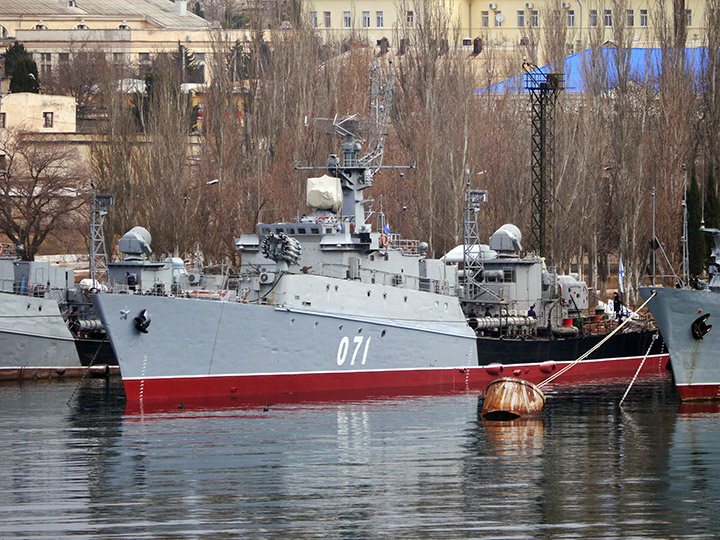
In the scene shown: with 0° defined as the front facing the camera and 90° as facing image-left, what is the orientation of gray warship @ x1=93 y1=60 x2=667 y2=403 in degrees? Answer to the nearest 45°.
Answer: approximately 45°

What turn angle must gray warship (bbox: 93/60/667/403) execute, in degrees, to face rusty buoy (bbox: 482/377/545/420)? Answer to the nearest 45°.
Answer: approximately 90° to its left

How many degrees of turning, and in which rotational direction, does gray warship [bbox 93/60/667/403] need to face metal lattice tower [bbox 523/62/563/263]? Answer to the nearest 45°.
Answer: approximately 180°

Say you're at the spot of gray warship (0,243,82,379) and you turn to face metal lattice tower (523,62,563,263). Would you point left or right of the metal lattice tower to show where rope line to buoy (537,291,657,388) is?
right
